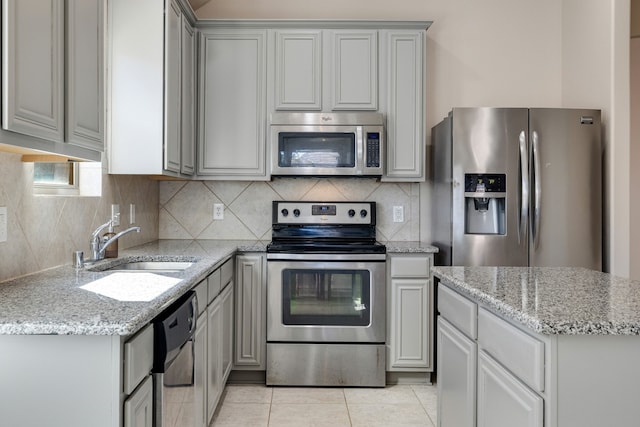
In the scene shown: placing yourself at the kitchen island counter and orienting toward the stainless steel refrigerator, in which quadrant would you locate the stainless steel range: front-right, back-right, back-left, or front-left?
front-left

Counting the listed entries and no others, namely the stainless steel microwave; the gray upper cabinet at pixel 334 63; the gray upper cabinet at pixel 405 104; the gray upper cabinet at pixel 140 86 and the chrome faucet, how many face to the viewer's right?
2

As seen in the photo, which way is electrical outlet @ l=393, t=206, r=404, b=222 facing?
toward the camera

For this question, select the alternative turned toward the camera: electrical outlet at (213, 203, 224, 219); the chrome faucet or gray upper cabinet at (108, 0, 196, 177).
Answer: the electrical outlet

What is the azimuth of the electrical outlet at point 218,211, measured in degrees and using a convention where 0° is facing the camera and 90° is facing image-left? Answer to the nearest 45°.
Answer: approximately 0°

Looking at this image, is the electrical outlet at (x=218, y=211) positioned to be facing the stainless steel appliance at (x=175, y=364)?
yes

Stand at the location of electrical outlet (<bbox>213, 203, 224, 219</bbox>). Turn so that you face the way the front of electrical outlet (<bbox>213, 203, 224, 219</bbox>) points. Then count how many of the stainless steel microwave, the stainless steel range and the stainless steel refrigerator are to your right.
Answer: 0

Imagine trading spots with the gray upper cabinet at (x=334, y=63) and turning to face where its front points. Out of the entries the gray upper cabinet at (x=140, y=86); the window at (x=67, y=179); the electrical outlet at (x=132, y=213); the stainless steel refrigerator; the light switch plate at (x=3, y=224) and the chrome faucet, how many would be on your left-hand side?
1

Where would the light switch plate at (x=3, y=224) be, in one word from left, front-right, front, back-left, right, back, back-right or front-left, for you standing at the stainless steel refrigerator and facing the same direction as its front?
front-right

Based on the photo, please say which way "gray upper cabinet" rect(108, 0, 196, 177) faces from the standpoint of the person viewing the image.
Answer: facing to the right of the viewer

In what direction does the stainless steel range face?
toward the camera

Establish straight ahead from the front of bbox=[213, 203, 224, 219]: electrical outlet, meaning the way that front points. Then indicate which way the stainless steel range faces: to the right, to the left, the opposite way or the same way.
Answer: the same way

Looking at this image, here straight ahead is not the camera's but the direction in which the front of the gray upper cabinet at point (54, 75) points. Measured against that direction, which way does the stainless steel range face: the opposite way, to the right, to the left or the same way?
to the right

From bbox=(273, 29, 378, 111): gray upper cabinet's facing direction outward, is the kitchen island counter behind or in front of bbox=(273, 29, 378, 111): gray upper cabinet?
in front

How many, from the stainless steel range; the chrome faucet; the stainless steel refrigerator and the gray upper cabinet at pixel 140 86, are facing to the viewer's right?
2

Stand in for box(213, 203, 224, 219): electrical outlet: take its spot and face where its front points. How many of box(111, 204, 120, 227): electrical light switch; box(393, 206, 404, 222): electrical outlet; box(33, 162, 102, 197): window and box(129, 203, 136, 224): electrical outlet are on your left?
1

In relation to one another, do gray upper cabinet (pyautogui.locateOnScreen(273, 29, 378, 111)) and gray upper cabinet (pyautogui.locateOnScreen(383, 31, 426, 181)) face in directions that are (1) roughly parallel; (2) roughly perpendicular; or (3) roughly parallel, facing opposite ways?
roughly parallel

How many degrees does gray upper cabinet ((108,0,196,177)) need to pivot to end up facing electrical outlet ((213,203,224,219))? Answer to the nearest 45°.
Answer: approximately 45° to its left

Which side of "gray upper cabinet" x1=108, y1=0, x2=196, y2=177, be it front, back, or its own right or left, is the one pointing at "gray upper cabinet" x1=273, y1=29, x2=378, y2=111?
front
